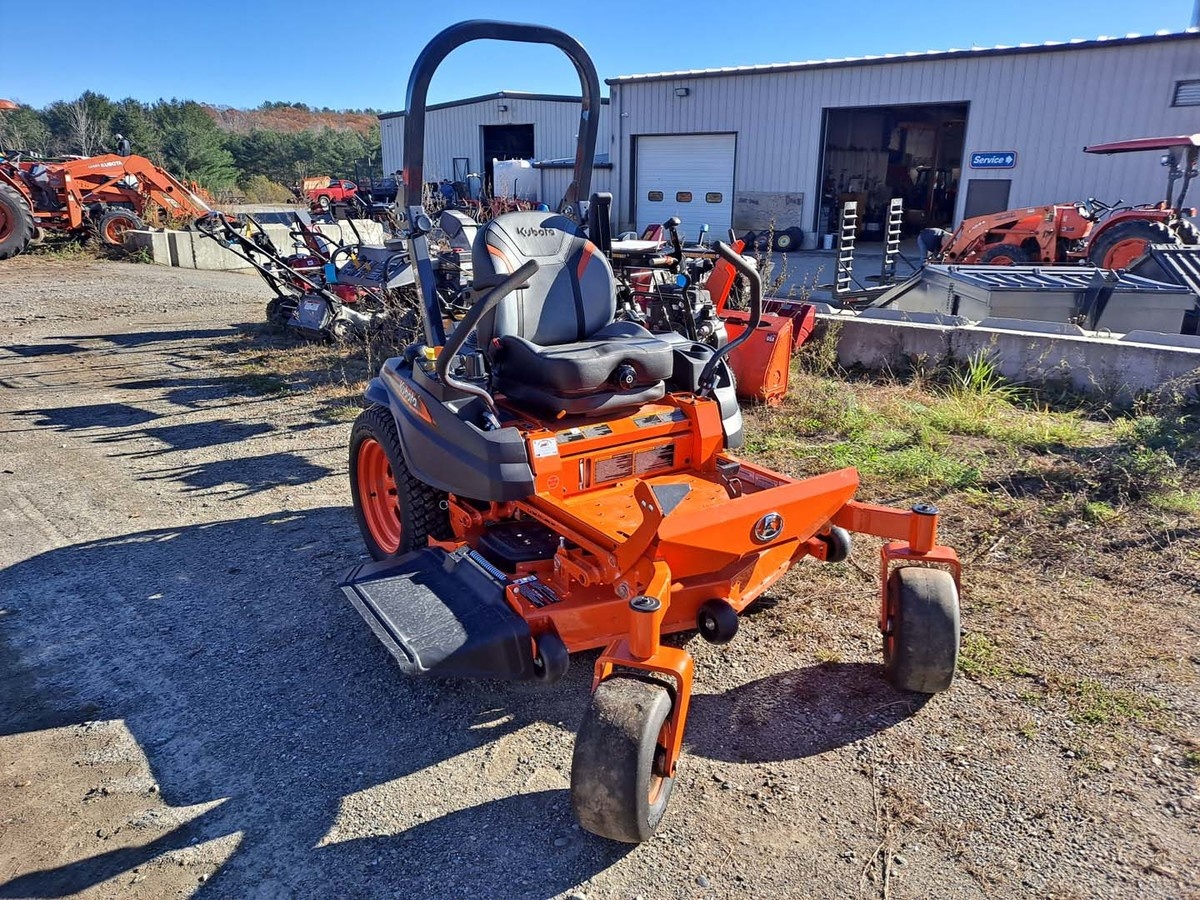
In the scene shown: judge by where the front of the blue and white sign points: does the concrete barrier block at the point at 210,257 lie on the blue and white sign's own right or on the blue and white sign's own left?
on the blue and white sign's own right

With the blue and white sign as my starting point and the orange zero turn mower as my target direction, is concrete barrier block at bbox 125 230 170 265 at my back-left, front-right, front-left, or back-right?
front-right

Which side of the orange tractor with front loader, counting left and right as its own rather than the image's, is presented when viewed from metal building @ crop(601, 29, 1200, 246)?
front

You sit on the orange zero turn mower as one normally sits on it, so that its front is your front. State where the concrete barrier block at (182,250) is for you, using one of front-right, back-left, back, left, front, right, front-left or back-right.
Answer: back

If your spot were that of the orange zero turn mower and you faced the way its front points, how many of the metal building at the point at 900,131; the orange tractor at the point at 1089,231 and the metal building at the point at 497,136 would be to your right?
0

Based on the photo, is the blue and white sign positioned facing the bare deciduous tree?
no

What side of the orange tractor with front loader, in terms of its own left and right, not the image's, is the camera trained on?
right

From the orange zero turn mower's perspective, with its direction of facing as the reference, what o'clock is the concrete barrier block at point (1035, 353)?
The concrete barrier block is roughly at 9 o'clock from the orange zero turn mower.

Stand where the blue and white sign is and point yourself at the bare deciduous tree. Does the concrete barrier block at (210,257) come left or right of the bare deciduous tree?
left

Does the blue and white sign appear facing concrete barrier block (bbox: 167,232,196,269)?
no

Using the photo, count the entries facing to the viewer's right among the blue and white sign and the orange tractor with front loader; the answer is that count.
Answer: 1

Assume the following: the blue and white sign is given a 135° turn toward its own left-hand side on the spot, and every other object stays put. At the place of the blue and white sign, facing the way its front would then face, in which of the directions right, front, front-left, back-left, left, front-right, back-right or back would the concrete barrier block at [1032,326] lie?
back-right

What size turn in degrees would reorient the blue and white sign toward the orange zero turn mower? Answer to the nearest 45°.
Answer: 0° — it already faces it

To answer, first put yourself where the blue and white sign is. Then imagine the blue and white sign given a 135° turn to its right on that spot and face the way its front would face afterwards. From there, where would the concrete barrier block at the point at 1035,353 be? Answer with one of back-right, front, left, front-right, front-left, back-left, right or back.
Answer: back-left

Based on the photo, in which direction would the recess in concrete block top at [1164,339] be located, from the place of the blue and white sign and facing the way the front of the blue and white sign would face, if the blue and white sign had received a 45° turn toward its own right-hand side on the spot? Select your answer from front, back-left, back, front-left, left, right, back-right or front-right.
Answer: front-left

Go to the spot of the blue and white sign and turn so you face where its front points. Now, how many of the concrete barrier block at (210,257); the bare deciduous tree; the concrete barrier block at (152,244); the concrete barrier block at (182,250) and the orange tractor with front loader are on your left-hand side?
0

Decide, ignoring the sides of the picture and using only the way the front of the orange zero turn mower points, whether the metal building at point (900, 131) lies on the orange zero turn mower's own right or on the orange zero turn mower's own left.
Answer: on the orange zero turn mower's own left

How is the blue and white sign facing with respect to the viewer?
toward the camera

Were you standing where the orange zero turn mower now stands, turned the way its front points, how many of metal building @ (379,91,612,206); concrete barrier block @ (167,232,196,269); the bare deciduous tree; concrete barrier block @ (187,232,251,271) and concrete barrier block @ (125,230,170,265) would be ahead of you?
0

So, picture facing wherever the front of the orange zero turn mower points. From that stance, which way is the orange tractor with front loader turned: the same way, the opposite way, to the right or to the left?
to the left

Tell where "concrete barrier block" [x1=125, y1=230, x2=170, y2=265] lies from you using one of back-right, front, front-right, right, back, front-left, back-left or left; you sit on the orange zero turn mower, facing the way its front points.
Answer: back
